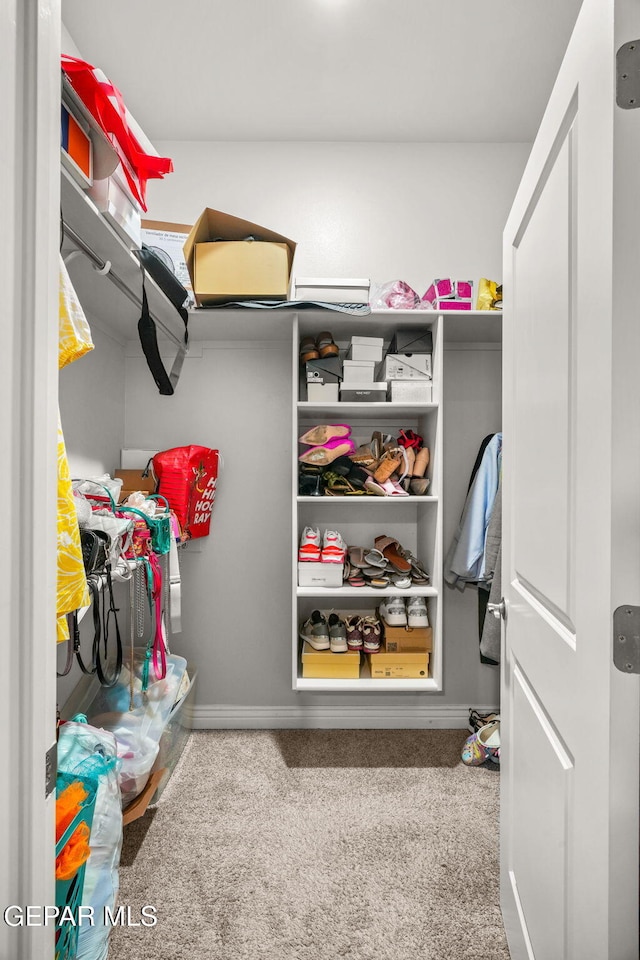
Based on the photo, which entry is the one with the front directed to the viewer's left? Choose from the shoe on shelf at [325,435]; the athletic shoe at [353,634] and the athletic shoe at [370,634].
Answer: the shoe on shelf

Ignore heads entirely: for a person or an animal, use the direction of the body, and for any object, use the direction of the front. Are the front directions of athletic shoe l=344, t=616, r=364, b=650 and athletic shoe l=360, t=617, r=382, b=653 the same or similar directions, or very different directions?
same or similar directions

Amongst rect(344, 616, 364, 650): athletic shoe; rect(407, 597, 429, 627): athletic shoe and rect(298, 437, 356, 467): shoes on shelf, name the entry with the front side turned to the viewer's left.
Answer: the shoes on shelf

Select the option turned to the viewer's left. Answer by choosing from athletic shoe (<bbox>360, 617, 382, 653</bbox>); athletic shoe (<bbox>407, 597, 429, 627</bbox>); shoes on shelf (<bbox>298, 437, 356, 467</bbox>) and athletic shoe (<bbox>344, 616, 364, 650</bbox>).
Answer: the shoes on shelf

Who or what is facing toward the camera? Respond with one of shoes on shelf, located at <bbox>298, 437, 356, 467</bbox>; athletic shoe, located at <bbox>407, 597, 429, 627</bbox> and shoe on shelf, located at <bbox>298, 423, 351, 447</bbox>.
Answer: the athletic shoe

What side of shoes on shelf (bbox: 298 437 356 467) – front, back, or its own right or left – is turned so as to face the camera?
left

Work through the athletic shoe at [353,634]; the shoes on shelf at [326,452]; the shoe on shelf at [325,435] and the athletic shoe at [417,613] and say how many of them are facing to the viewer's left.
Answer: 2

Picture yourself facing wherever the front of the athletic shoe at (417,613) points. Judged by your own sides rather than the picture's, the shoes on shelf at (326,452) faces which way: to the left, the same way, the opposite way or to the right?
to the right

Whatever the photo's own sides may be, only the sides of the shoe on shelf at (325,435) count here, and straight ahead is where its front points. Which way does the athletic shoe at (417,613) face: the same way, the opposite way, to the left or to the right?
to the left

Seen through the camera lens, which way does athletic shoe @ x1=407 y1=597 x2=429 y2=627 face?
facing the viewer

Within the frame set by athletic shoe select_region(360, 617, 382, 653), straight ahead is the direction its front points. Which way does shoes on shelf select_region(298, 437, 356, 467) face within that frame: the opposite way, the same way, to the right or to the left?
to the right
